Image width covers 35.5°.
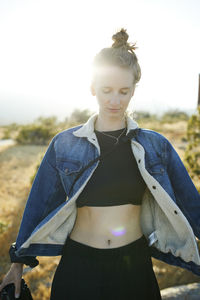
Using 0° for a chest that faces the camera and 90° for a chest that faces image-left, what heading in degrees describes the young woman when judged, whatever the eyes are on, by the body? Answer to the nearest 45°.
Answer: approximately 0°
